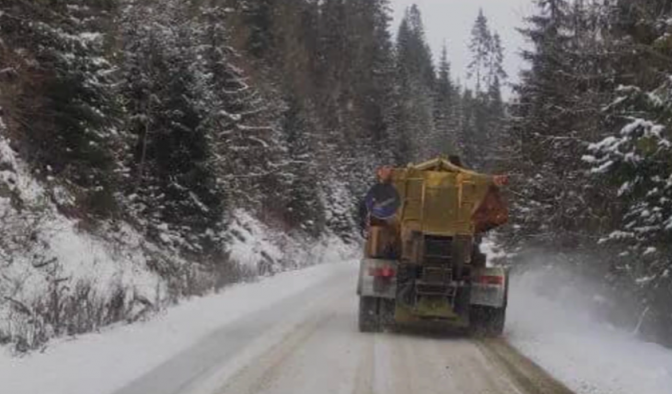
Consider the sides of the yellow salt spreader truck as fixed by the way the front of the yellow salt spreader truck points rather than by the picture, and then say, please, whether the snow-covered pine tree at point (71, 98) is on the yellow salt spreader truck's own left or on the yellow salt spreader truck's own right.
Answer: on the yellow salt spreader truck's own left

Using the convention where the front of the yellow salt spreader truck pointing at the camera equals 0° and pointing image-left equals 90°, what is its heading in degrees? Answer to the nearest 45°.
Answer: approximately 180°

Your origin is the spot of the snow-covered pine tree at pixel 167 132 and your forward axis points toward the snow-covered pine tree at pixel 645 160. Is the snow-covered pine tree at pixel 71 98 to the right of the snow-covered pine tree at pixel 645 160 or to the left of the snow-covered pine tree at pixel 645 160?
right

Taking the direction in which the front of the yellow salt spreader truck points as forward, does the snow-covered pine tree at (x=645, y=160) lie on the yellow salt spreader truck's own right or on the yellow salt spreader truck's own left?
on the yellow salt spreader truck's own right

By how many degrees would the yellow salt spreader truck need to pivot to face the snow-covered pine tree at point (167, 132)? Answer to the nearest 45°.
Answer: approximately 45° to its left
